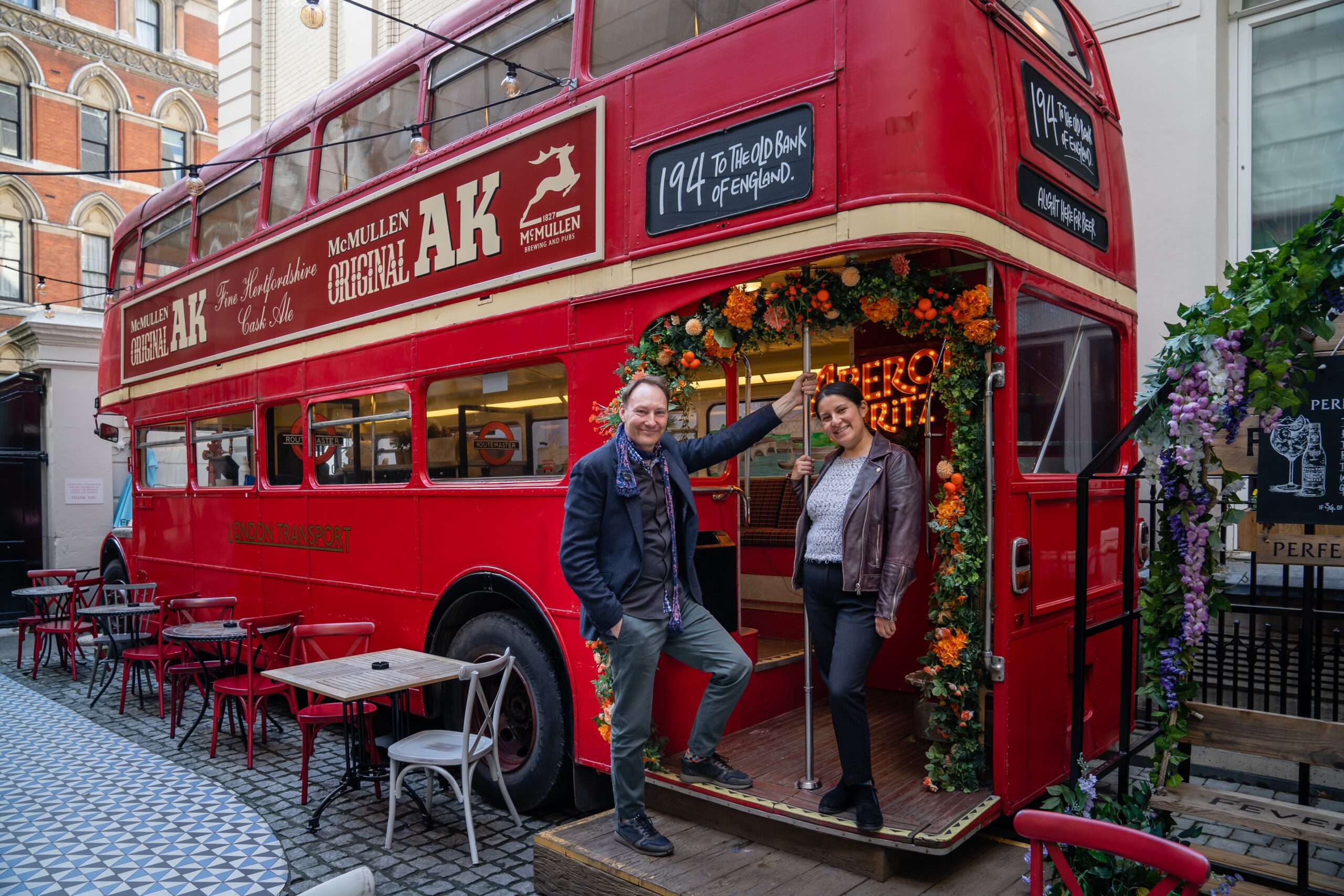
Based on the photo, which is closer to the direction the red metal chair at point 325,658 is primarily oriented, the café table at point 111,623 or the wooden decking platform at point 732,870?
the wooden decking platform

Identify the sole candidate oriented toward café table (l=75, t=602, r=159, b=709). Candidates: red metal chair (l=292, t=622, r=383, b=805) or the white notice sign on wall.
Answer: the white notice sign on wall

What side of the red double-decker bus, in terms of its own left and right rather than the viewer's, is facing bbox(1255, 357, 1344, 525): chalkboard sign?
back

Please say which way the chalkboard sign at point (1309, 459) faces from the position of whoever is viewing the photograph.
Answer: facing the viewer

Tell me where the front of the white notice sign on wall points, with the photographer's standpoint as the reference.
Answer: facing the viewer

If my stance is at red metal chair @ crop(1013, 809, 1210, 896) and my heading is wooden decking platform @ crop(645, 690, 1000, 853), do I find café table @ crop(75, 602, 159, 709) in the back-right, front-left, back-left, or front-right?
front-left

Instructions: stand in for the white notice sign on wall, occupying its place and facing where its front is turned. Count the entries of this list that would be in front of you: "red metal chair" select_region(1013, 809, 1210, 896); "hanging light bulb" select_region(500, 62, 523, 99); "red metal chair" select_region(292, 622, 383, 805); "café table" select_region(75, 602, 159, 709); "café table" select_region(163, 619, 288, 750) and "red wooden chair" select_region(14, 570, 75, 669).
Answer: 6

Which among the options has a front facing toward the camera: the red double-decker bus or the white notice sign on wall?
the white notice sign on wall

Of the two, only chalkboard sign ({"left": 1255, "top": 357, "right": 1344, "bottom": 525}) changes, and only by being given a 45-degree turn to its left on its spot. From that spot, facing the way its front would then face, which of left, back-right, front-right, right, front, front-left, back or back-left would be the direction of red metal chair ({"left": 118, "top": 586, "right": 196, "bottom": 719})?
back-right

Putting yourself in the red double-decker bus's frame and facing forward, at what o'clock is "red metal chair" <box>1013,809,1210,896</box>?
The red metal chair is roughly at 7 o'clock from the red double-decker bus.
